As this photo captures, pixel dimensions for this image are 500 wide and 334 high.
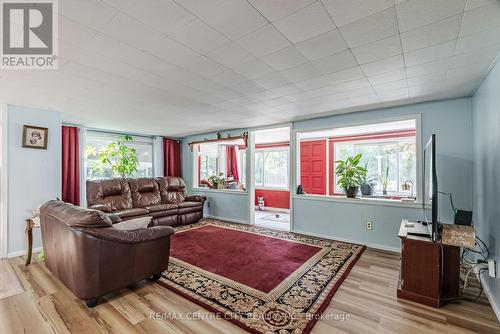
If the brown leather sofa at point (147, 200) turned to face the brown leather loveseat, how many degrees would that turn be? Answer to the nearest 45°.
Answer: approximately 45° to its right

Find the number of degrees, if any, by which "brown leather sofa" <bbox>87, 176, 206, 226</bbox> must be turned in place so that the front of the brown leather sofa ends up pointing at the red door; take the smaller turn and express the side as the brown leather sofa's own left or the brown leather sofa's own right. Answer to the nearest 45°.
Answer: approximately 45° to the brown leather sofa's own left

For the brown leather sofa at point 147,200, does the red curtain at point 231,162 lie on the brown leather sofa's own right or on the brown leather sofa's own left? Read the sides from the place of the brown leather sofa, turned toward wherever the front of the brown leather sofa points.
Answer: on the brown leather sofa's own left

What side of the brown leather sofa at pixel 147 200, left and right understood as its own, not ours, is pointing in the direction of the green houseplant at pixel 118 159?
back

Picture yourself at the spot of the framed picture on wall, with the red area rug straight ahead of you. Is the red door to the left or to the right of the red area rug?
left

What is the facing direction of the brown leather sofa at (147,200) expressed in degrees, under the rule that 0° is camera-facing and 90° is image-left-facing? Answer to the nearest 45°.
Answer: approximately 315°

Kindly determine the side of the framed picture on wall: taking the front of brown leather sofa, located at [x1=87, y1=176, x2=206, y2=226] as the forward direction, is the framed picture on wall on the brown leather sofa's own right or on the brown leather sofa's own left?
on the brown leather sofa's own right

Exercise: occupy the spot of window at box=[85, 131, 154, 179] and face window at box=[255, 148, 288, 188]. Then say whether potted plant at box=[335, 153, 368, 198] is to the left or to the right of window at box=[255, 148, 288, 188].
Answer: right

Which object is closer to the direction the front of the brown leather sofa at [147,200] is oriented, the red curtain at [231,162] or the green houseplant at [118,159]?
the red curtain
